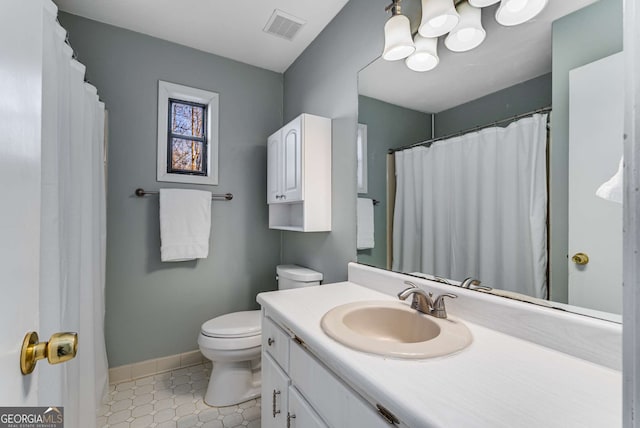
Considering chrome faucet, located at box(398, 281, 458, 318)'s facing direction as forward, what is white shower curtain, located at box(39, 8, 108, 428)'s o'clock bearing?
The white shower curtain is roughly at 1 o'clock from the chrome faucet.

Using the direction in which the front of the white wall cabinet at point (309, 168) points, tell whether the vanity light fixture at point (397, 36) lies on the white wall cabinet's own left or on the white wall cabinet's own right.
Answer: on the white wall cabinet's own left

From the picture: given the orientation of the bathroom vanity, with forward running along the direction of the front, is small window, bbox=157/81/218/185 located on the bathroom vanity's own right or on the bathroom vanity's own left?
on the bathroom vanity's own right

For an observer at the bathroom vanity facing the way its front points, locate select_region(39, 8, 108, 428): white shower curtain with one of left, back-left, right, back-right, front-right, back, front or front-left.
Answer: front-right

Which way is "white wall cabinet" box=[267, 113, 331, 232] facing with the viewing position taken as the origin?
facing the viewer and to the left of the viewer

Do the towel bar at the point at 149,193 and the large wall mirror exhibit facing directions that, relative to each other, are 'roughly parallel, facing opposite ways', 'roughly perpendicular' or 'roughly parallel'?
roughly perpendicular

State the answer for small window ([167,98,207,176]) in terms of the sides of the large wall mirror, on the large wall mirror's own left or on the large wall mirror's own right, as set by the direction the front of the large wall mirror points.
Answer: on the large wall mirror's own right

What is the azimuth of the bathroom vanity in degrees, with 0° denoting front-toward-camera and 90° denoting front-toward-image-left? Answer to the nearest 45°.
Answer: approximately 45°

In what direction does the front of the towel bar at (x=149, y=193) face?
toward the camera

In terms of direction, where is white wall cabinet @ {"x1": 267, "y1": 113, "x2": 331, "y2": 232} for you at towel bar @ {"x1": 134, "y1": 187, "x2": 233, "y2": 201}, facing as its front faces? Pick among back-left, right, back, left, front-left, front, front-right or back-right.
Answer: front-left

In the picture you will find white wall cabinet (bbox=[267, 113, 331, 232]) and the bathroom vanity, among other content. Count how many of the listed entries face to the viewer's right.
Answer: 0
